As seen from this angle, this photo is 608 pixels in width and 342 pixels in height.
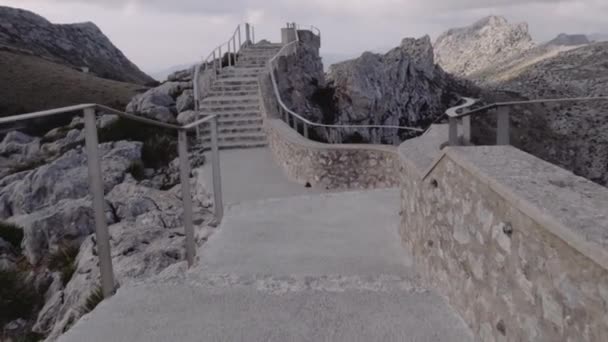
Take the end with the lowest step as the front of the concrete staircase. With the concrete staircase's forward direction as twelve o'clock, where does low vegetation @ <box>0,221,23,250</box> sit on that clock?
The low vegetation is roughly at 1 o'clock from the concrete staircase.

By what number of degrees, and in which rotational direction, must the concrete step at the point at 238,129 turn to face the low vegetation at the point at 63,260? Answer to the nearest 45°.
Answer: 0° — it already faces it

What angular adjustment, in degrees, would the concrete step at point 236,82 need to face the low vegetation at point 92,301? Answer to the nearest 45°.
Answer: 0° — it already faces it

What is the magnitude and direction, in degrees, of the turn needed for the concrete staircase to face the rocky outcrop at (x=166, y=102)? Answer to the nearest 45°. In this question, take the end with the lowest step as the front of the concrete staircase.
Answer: approximately 135° to its right

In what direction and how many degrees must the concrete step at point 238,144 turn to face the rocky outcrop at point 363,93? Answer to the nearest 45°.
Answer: approximately 135° to its left

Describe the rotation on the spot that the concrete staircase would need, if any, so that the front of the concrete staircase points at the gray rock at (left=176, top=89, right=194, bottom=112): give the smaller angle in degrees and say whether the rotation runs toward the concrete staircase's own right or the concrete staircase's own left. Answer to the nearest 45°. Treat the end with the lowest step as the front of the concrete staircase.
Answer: approximately 135° to the concrete staircase's own right

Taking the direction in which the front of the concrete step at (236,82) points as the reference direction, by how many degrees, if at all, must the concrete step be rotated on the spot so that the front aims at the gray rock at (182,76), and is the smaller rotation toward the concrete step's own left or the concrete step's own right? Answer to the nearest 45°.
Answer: approximately 135° to the concrete step's own right
